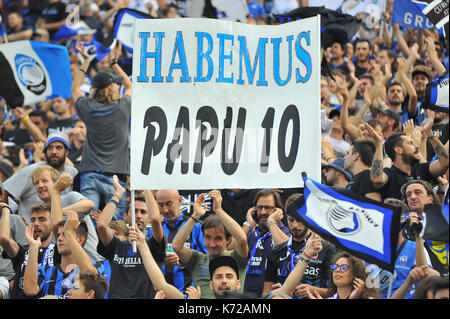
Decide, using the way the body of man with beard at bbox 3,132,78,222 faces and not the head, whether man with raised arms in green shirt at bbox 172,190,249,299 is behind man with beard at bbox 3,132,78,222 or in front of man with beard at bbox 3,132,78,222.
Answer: in front

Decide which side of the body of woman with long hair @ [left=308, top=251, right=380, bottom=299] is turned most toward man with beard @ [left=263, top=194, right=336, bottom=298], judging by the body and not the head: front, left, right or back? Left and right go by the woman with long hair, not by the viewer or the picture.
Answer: right

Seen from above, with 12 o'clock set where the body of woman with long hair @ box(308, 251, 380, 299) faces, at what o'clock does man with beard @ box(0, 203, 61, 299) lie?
The man with beard is roughly at 2 o'clock from the woman with long hair.

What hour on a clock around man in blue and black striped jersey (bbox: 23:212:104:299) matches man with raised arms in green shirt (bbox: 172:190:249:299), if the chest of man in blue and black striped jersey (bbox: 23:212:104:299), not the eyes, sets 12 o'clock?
man with raised arms in green shirt (bbox: 172:190:249:299) is roughly at 8 o'clock from man in blue and black striped jersey (bbox: 23:212:104:299).

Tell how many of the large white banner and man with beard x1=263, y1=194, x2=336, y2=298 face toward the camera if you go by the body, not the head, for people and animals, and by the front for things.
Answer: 2

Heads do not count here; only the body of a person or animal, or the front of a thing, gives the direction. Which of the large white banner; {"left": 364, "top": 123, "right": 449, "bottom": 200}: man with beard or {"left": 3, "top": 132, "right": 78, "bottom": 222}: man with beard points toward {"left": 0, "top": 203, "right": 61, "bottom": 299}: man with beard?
{"left": 3, "top": 132, "right": 78, "bottom": 222}: man with beard

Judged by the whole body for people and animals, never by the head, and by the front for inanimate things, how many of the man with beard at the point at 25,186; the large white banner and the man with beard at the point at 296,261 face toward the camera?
3
